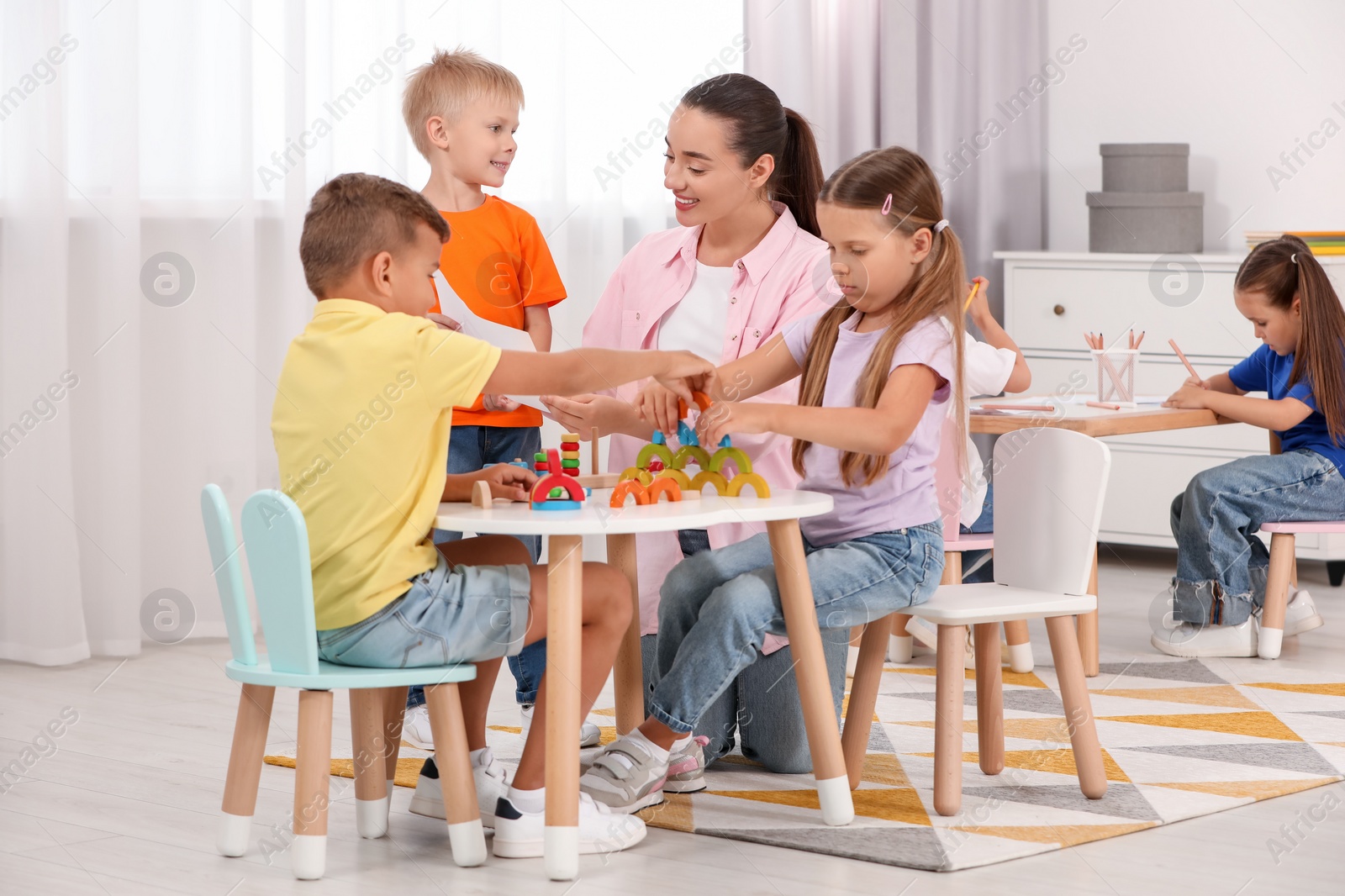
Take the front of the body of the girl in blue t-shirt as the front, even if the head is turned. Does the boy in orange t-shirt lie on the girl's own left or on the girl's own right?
on the girl's own left

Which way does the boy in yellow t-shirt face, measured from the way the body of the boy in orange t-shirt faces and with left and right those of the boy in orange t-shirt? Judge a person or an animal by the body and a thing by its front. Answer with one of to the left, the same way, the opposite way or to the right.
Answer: to the left

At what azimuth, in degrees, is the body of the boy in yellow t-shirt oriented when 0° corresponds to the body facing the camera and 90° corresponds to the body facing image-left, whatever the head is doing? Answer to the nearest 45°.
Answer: approximately 225°

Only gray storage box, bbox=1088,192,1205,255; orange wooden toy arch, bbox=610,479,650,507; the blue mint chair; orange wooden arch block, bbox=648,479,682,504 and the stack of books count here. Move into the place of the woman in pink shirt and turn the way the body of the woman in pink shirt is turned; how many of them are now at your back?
2

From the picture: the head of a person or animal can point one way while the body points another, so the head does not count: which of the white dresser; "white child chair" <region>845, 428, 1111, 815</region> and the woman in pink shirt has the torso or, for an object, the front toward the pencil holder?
the white dresser

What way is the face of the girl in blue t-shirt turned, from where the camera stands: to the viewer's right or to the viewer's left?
to the viewer's left

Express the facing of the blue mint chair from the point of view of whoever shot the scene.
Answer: facing away from the viewer and to the right of the viewer

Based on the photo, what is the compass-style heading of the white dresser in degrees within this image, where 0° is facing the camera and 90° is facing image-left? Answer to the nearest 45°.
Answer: approximately 0°

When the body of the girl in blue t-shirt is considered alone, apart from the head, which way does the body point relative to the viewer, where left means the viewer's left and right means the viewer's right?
facing to the left of the viewer
